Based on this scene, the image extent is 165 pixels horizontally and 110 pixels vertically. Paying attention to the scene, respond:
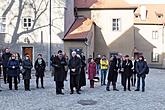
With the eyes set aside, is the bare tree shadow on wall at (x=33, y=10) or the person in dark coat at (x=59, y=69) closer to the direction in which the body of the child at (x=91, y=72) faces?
the person in dark coat

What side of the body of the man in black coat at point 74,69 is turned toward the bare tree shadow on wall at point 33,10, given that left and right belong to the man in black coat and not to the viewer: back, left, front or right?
back

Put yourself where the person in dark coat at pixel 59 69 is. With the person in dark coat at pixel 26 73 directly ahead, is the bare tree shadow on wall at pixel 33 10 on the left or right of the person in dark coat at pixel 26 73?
right

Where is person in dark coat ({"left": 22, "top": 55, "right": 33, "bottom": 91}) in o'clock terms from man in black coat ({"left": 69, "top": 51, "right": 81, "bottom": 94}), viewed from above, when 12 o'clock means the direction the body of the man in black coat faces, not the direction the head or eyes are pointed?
The person in dark coat is roughly at 4 o'clock from the man in black coat.

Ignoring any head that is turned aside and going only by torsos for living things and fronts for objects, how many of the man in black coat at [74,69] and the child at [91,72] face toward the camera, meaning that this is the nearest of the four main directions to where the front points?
2

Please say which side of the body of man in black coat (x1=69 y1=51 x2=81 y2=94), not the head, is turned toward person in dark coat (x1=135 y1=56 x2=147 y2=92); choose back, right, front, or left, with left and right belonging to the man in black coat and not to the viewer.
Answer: left

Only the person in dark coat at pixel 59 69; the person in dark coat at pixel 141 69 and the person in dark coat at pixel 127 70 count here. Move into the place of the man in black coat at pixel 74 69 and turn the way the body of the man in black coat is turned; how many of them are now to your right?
1

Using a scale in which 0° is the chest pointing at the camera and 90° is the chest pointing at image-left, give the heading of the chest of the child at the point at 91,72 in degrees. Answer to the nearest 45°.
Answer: approximately 0°

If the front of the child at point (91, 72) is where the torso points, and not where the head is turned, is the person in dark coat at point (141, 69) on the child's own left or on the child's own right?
on the child's own left
